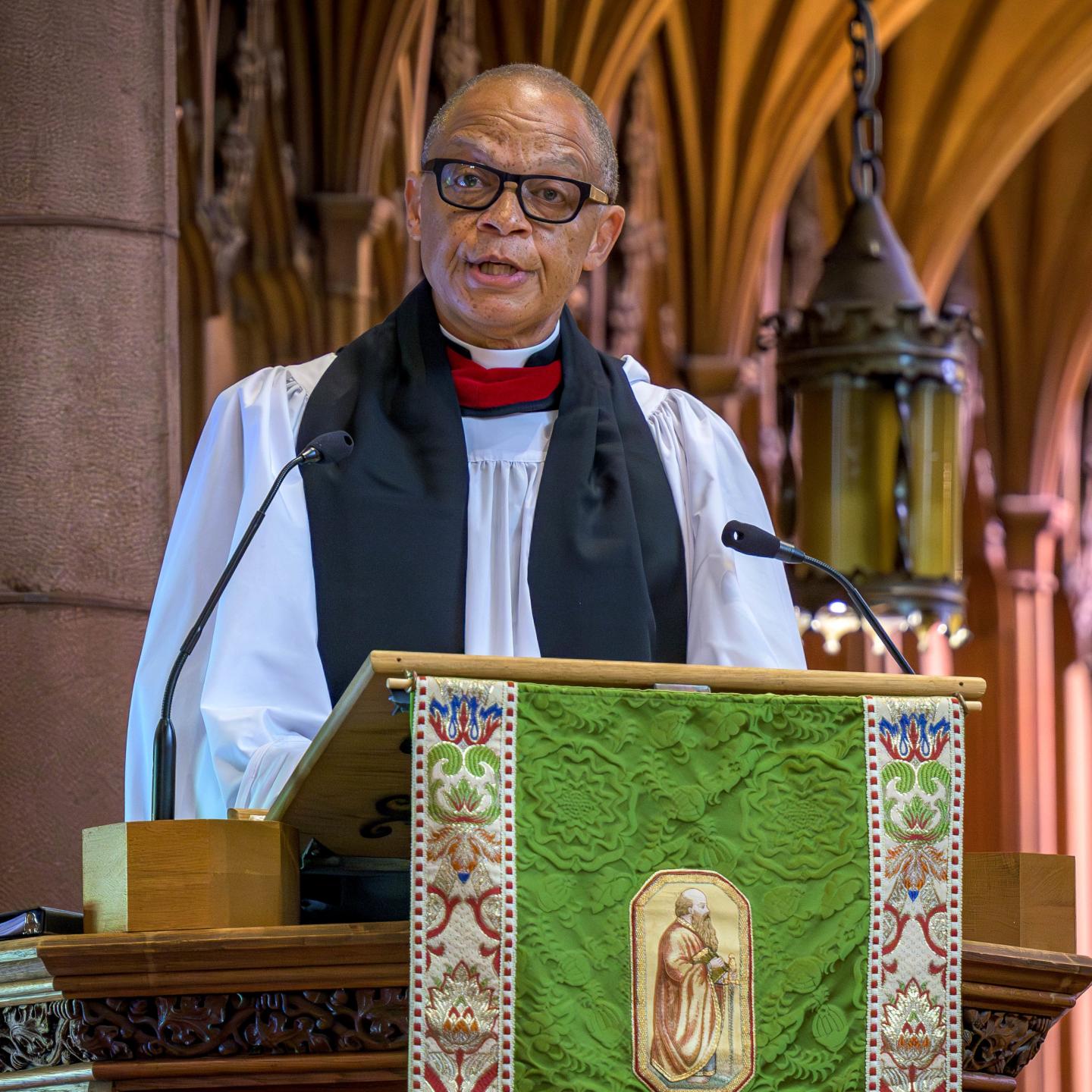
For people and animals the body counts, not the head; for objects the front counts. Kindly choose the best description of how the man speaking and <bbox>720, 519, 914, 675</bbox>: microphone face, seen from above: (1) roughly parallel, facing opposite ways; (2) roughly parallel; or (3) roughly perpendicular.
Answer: roughly perpendicular

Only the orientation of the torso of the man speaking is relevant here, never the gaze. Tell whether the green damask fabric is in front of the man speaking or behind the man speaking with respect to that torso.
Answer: in front

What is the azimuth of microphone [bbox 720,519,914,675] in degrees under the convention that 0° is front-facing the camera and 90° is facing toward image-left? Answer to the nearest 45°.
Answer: approximately 90°

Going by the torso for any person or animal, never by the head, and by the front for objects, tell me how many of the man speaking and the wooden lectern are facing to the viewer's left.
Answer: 0

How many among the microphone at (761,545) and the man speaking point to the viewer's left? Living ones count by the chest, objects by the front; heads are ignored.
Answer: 1
